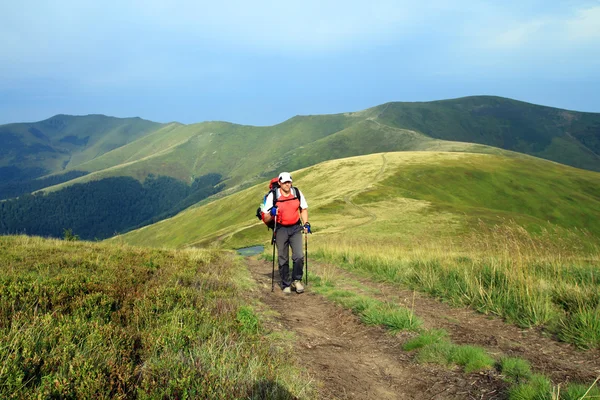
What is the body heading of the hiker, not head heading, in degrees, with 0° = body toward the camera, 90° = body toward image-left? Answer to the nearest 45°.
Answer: approximately 0°

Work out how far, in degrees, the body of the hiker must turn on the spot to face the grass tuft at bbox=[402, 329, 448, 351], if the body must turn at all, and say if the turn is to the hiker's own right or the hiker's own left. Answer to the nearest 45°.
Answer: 0° — they already face it
